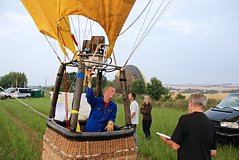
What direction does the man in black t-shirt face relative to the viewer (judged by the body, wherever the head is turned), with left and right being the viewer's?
facing away from the viewer and to the left of the viewer

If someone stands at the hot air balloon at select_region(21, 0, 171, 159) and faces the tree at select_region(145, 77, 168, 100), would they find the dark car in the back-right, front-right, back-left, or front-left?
front-right

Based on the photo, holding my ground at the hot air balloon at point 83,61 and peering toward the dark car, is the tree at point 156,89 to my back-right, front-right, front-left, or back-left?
front-left

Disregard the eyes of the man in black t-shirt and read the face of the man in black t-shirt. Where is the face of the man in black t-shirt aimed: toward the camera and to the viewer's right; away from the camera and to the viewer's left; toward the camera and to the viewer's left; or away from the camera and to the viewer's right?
away from the camera and to the viewer's left

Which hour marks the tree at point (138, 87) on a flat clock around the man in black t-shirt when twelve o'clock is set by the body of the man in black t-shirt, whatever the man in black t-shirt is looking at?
The tree is roughly at 1 o'clock from the man in black t-shirt.

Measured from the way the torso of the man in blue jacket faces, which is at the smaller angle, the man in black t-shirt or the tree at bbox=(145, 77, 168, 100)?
the man in black t-shirt

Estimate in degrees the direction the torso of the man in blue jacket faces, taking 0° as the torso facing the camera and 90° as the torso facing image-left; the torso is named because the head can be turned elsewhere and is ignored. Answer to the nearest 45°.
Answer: approximately 315°

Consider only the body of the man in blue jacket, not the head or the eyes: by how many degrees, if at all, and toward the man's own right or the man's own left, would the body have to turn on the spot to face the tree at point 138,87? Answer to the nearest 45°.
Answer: approximately 135° to the man's own left

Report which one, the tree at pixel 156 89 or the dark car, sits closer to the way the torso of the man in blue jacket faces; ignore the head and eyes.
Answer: the dark car
